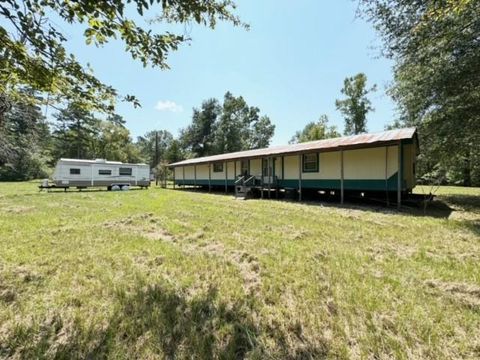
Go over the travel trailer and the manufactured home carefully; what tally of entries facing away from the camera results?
0

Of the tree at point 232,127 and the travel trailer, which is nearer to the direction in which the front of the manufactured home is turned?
the travel trailer

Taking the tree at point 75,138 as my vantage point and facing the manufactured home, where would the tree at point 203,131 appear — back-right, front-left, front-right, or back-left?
front-left

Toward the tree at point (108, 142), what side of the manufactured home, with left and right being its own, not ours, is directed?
right

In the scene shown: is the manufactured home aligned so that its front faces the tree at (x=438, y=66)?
no

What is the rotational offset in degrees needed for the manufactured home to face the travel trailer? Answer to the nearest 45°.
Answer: approximately 45° to its right

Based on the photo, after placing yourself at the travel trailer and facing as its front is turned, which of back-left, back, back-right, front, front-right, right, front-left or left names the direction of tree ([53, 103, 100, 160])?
right

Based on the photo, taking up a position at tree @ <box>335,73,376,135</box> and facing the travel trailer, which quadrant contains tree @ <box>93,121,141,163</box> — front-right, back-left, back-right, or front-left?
front-right

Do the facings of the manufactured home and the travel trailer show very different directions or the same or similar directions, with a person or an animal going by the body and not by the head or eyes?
same or similar directions

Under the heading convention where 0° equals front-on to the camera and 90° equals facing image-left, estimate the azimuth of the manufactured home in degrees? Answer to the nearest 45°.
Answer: approximately 45°

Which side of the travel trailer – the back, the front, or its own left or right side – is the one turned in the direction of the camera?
left

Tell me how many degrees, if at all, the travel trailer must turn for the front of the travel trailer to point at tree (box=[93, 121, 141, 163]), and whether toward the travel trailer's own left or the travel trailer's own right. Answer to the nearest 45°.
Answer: approximately 90° to the travel trailer's own right

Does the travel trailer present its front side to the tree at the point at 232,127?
no

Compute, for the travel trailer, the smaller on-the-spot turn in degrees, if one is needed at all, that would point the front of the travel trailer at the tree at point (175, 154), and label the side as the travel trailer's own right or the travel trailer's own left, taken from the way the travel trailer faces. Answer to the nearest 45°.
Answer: approximately 135° to the travel trailer's own right
